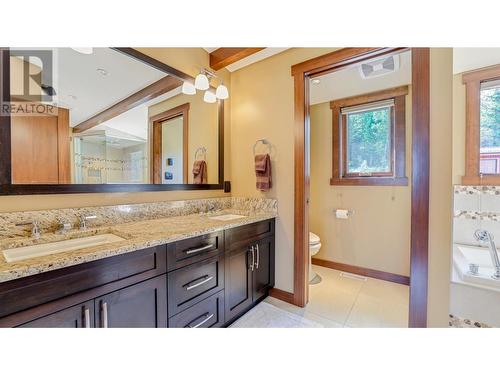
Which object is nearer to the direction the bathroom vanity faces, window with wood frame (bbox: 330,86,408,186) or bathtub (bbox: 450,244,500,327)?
the bathtub

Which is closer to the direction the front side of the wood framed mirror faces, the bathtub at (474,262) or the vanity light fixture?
the bathtub

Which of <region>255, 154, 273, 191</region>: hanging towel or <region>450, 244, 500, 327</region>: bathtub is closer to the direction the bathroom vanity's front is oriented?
the bathtub

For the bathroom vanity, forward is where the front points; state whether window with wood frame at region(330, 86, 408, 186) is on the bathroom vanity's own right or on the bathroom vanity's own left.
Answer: on the bathroom vanity's own left

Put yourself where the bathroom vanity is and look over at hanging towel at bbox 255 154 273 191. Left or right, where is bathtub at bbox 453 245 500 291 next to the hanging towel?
right

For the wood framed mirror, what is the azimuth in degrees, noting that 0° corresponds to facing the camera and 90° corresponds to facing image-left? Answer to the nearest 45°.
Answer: approximately 315°
